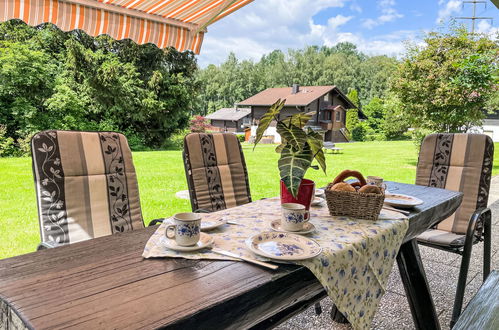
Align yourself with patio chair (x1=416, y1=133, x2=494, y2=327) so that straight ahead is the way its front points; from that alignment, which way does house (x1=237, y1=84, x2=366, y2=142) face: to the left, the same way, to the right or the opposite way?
to the left

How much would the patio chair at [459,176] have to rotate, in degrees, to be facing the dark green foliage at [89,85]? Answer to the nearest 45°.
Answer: approximately 90° to its right

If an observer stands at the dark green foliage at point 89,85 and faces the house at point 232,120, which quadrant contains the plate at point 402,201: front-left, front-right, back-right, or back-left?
back-right

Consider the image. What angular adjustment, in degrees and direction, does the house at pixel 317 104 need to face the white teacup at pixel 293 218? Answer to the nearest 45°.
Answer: approximately 45° to its right

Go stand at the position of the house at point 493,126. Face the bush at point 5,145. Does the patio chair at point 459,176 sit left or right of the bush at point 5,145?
left

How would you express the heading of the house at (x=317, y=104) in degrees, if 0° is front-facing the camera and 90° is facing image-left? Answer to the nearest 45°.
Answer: approximately 315°

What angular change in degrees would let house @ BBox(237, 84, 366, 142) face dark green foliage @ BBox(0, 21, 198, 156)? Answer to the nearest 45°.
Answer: approximately 90° to its right

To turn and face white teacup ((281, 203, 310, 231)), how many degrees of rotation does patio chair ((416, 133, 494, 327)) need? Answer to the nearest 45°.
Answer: approximately 45° to its left

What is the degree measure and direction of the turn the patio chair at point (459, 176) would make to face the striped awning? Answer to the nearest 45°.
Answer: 0° — it already faces it

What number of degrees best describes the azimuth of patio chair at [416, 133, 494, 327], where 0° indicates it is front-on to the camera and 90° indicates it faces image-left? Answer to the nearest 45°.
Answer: approximately 45°
